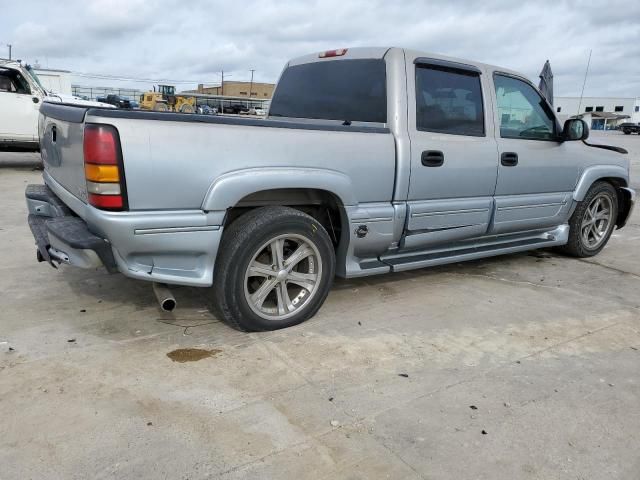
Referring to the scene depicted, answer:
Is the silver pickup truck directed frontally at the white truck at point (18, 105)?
no

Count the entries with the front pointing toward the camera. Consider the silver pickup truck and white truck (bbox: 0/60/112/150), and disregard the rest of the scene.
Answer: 0

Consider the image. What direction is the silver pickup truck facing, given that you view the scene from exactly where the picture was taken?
facing away from the viewer and to the right of the viewer

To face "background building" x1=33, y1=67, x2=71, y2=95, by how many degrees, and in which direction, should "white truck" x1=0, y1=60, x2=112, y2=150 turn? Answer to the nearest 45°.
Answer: approximately 90° to its left

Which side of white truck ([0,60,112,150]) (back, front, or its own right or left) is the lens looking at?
right

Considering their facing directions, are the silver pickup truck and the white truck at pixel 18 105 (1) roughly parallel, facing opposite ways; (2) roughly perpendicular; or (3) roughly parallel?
roughly parallel

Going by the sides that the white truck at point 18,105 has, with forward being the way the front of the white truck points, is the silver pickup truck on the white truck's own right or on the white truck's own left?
on the white truck's own right

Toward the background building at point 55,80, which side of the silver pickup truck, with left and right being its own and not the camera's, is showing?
left
